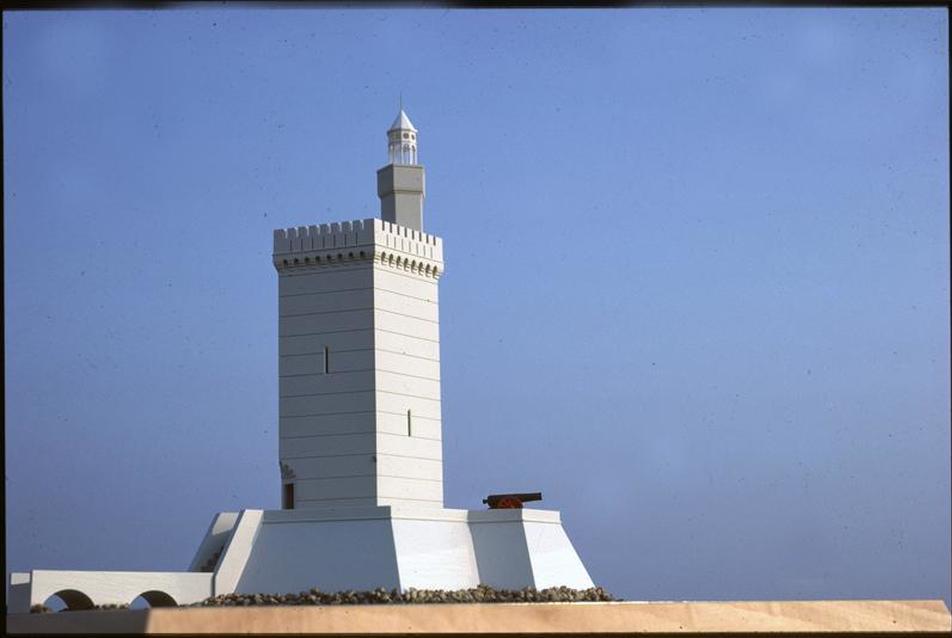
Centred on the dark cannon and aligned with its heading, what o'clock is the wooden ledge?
The wooden ledge is roughly at 3 o'clock from the dark cannon.

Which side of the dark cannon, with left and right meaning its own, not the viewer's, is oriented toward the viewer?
right
